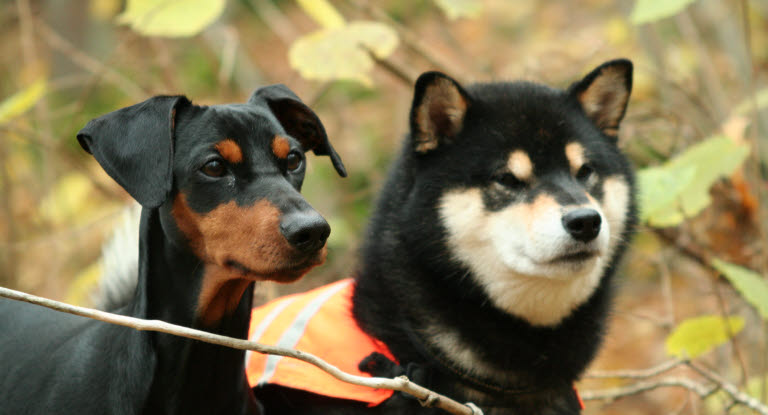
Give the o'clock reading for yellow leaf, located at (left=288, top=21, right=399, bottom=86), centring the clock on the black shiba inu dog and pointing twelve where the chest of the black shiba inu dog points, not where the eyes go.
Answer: The yellow leaf is roughly at 6 o'clock from the black shiba inu dog.

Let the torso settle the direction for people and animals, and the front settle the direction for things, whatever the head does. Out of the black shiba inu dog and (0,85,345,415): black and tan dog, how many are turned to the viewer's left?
0

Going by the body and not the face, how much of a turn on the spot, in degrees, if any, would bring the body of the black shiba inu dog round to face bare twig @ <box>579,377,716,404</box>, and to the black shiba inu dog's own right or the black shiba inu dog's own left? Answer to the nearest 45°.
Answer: approximately 45° to the black shiba inu dog's own left

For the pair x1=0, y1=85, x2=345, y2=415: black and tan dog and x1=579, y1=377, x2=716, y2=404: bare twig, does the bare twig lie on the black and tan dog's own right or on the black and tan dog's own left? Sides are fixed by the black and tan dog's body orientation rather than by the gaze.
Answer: on the black and tan dog's own left

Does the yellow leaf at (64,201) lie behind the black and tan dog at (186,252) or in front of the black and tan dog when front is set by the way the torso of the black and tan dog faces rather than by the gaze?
behind

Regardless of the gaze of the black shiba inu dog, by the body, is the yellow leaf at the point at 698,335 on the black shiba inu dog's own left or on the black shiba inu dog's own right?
on the black shiba inu dog's own left

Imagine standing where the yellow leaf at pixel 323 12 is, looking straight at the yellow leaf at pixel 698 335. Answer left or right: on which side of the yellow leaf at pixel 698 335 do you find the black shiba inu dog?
right

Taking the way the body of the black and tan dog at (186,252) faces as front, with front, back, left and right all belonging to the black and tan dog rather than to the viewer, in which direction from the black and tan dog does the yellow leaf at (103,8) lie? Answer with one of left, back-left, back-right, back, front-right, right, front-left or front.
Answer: back-left

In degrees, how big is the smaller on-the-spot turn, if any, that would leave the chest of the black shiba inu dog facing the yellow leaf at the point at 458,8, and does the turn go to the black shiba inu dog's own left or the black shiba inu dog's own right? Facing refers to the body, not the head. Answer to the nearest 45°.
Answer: approximately 135° to the black shiba inu dog's own left

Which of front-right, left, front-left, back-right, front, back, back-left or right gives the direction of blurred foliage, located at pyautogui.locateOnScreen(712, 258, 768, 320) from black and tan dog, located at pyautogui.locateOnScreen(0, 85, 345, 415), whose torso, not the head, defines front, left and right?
front-left

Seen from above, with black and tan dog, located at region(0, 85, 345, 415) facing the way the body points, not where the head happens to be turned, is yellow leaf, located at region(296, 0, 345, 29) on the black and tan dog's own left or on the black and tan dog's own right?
on the black and tan dog's own left

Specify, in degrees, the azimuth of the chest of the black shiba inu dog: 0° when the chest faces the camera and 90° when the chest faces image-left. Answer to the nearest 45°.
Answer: approximately 315°

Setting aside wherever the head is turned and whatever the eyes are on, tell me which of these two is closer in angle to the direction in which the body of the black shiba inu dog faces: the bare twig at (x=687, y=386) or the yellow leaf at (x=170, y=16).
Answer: the bare twig

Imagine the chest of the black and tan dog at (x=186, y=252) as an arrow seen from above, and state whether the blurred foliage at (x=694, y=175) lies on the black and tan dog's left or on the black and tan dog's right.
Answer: on the black and tan dog's left
